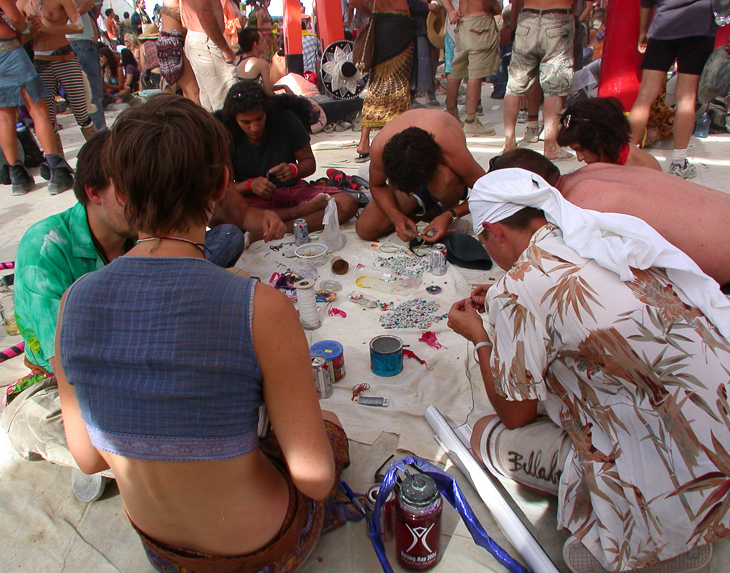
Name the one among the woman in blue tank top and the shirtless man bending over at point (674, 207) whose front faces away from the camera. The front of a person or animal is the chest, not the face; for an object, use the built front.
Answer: the woman in blue tank top

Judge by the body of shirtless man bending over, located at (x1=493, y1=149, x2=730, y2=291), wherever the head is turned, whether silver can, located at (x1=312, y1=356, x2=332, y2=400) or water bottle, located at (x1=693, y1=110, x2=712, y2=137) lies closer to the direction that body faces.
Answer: the silver can

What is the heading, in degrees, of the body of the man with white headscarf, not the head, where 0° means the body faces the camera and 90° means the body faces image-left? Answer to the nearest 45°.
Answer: approximately 135°

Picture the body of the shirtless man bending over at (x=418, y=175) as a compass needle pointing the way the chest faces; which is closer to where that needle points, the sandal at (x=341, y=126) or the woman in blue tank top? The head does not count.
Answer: the woman in blue tank top

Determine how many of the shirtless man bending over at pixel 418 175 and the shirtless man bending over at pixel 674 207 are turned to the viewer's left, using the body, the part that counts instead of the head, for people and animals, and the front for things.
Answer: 1

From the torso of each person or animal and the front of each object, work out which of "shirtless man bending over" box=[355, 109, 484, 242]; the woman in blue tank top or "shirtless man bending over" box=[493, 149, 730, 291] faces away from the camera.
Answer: the woman in blue tank top

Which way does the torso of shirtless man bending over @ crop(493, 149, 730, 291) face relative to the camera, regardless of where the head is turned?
to the viewer's left

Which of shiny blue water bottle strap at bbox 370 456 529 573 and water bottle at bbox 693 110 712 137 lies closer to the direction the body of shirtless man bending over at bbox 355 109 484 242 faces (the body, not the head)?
the shiny blue water bottle strap

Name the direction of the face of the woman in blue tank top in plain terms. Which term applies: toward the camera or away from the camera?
away from the camera

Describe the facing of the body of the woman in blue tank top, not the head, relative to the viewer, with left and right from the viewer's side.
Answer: facing away from the viewer
